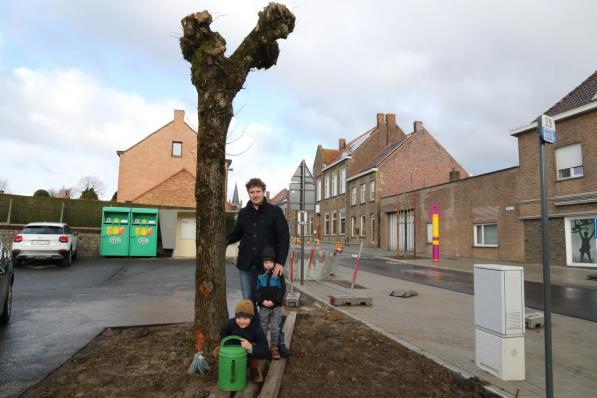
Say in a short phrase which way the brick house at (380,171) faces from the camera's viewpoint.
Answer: facing the viewer and to the left of the viewer

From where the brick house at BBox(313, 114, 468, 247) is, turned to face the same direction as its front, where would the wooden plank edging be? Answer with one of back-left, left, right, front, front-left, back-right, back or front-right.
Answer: front-left

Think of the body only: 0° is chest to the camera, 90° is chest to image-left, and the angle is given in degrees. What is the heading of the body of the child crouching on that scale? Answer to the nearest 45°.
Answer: approximately 0°

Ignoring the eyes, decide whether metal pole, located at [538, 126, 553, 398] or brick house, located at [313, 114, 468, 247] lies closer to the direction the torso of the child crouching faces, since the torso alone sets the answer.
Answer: the metal pole

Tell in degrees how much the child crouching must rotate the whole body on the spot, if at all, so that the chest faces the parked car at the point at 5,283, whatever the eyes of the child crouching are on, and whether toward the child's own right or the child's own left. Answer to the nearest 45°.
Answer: approximately 135° to the child's own right

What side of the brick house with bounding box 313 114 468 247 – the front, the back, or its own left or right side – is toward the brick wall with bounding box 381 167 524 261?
left
